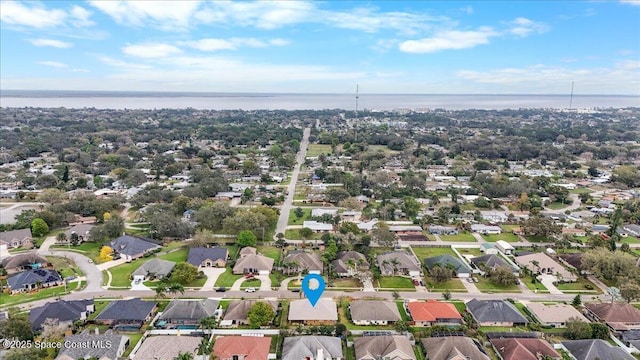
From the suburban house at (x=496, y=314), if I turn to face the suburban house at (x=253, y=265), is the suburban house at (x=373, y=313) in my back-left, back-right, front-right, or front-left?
front-left

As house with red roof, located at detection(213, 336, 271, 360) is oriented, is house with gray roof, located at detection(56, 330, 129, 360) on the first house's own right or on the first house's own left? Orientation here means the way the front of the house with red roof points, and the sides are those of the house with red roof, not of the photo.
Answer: on the first house's own right

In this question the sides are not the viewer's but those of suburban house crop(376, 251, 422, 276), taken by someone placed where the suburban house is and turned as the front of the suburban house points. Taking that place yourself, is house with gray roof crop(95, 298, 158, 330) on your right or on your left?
on your right

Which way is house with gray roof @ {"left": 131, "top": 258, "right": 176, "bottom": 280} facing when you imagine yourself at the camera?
facing the viewer

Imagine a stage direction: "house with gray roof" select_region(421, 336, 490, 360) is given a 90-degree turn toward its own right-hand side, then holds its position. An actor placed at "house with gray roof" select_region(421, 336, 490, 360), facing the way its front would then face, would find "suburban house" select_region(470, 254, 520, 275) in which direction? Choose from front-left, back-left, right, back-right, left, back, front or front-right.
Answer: right

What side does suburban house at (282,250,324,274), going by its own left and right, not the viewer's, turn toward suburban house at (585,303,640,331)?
left

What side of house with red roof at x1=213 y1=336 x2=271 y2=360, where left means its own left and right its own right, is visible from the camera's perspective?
front

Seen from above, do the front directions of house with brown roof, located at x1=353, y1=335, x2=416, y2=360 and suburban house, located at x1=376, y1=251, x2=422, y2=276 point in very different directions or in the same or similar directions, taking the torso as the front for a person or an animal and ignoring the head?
same or similar directions

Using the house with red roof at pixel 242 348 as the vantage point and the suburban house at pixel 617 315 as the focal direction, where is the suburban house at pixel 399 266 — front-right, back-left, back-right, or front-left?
front-left

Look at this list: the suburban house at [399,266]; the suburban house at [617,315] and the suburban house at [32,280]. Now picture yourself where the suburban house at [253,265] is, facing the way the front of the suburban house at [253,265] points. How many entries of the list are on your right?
1

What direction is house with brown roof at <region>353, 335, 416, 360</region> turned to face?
toward the camera

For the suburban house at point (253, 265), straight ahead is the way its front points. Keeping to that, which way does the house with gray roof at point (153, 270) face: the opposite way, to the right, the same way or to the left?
the same way

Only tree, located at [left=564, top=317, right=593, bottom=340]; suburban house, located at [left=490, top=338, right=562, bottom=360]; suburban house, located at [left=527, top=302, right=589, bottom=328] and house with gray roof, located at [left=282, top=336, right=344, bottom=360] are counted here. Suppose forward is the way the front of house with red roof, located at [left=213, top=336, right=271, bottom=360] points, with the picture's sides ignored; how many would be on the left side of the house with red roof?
4

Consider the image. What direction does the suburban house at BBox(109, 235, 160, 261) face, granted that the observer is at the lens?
facing the viewer and to the left of the viewer

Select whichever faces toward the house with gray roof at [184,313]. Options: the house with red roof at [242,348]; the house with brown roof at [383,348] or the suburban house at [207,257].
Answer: the suburban house

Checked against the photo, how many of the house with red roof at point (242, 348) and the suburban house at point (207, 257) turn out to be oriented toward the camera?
2

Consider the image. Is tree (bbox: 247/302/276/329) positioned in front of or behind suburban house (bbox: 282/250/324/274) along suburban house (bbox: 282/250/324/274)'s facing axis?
in front
